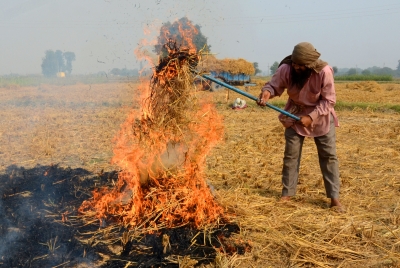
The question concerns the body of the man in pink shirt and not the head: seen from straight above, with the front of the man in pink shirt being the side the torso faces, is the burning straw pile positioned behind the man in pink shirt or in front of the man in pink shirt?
in front

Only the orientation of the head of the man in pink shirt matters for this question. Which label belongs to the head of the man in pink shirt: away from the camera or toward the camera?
toward the camera

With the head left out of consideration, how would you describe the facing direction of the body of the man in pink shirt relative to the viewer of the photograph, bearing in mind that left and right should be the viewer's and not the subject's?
facing the viewer and to the left of the viewer
